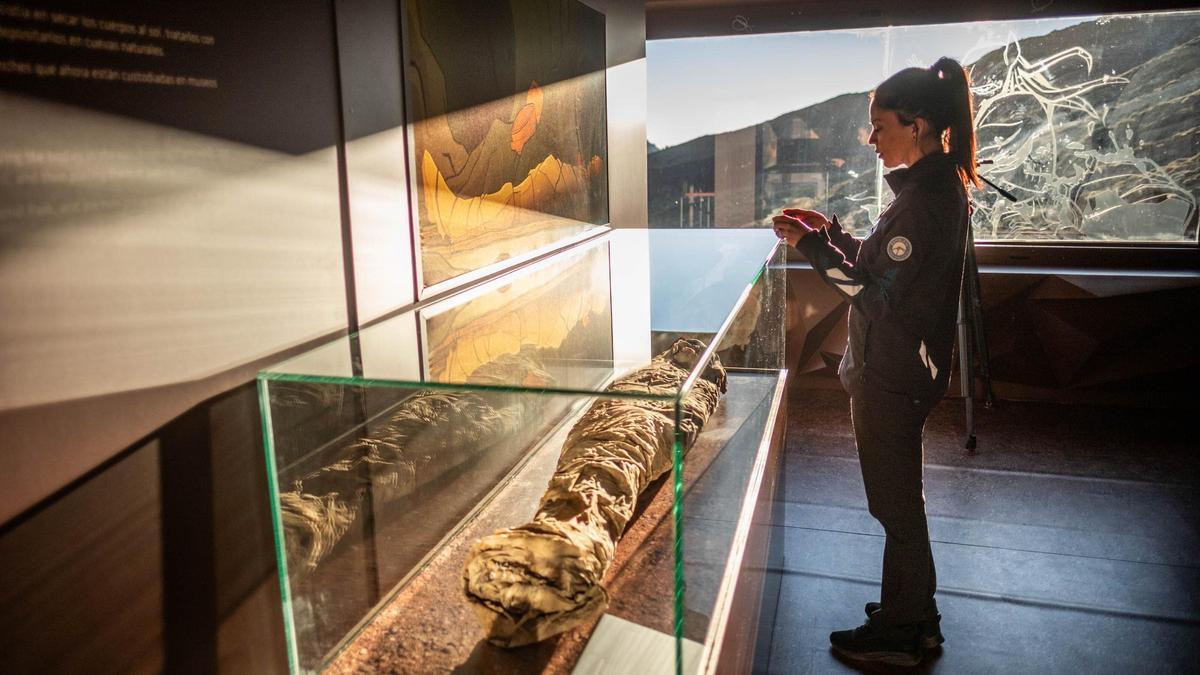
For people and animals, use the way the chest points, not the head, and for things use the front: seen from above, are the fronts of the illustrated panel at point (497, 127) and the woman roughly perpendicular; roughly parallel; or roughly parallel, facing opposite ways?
roughly parallel, facing opposite ways

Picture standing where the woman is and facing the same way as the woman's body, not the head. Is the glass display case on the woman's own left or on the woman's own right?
on the woman's own left

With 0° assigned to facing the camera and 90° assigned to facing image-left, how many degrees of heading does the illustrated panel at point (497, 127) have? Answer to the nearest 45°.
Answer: approximately 315°

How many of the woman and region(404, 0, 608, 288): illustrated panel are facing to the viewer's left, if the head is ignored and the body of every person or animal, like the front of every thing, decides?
1

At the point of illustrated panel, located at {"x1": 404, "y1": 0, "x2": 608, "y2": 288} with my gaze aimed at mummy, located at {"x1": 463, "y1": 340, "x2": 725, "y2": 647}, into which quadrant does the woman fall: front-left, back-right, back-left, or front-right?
front-left

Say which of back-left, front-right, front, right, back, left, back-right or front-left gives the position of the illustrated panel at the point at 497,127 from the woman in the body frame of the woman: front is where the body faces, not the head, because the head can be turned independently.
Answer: front

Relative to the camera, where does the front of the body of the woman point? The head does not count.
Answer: to the viewer's left

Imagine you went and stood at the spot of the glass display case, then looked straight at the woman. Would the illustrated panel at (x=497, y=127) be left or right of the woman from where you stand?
left

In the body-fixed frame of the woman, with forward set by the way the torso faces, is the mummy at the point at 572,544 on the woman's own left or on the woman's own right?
on the woman's own left

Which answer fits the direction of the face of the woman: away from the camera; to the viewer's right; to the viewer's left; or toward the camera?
to the viewer's left

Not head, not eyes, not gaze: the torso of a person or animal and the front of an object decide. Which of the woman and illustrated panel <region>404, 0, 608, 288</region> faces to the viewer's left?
the woman

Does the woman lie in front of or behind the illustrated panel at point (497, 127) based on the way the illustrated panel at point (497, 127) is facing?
in front

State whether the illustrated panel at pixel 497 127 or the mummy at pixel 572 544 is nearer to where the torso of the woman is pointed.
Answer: the illustrated panel

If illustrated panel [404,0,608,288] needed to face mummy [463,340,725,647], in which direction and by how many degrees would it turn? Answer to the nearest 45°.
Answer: approximately 45° to its right
